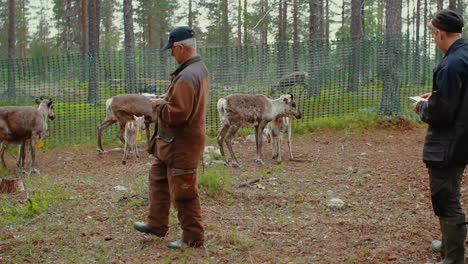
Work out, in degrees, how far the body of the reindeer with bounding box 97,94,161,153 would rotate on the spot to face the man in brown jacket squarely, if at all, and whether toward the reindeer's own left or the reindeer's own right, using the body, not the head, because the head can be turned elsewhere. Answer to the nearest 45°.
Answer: approximately 90° to the reindeer's own right

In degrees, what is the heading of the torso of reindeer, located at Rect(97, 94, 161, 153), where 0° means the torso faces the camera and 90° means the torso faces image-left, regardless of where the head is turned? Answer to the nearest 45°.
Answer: approximately 270°

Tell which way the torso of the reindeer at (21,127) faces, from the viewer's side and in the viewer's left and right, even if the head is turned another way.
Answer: facing to the right of the viewer

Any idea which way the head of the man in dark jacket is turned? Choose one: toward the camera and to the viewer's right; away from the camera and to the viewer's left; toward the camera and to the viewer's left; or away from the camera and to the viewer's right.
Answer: away from the camera and to the viewer's left

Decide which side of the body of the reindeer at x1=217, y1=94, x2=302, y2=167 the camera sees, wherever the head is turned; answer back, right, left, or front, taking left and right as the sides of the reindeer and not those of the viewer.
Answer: right

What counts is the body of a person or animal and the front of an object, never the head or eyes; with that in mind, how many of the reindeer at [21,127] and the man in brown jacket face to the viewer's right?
1

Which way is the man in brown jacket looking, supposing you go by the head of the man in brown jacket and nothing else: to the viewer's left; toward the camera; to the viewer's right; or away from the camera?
to the viewer's left

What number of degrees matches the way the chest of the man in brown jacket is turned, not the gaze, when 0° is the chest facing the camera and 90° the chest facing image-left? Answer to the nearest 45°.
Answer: approximately 90°

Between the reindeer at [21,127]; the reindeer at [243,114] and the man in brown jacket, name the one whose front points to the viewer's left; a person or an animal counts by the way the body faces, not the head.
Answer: the man in brown jacket
